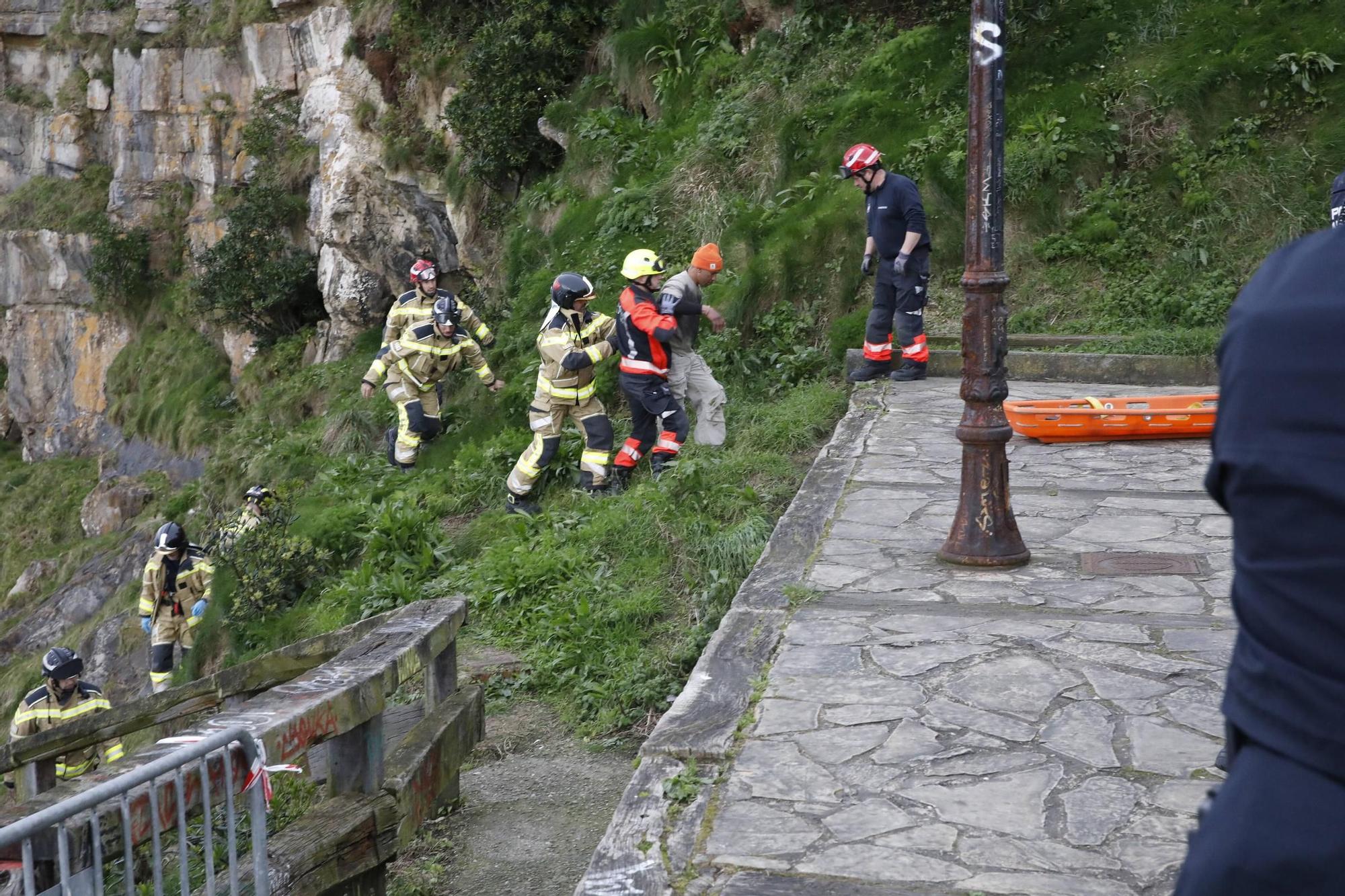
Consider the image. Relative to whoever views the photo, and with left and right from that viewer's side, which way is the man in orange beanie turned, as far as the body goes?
facing to the right of the viewer

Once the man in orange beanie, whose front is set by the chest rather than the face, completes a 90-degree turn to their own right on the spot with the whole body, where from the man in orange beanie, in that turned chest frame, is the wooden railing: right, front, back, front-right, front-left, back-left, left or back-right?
front

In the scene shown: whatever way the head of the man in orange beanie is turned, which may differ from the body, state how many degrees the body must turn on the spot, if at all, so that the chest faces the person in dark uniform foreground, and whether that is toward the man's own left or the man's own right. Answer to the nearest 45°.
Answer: approximately 90° to the man's own right

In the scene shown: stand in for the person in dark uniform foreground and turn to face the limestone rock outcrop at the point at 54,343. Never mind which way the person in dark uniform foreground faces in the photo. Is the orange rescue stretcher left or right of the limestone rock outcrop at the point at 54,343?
right

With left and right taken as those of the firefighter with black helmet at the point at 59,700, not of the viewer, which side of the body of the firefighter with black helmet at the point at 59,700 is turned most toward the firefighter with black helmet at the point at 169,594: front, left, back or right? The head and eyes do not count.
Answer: left

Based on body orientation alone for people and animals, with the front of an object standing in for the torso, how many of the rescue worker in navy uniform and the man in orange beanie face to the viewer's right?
1

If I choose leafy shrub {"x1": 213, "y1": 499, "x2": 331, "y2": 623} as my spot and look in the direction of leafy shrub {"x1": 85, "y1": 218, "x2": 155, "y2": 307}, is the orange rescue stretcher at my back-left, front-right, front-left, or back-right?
back-right

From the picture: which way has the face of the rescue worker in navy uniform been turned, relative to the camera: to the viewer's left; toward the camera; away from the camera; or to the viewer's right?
to the viewer's left

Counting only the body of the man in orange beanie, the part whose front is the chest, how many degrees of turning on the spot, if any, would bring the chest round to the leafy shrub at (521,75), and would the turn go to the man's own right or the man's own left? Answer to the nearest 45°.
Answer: approximately 90° to the man's own left

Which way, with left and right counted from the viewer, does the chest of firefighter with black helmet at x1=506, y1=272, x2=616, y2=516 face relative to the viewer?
facing the viewer and to the right of the viewer

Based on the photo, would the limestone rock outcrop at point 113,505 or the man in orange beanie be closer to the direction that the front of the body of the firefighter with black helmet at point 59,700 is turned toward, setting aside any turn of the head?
the man in orange beanie
